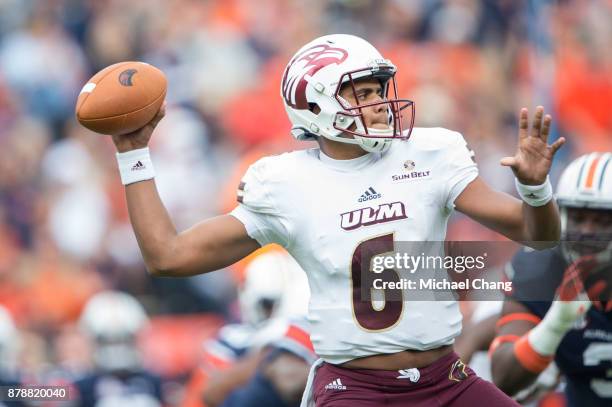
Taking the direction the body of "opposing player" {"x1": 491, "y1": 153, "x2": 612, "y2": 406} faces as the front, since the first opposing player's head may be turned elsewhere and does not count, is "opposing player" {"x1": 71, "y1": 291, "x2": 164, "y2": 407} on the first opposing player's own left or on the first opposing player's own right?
on the first opposing player's own right

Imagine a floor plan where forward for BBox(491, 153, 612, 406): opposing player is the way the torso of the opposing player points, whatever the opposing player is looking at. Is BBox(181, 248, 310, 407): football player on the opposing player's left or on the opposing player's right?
on the opposing player's right

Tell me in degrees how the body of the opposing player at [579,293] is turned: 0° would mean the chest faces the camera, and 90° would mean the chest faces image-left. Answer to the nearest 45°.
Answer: approximately 0°

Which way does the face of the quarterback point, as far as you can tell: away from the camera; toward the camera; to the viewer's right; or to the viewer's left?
to the viewer's right
